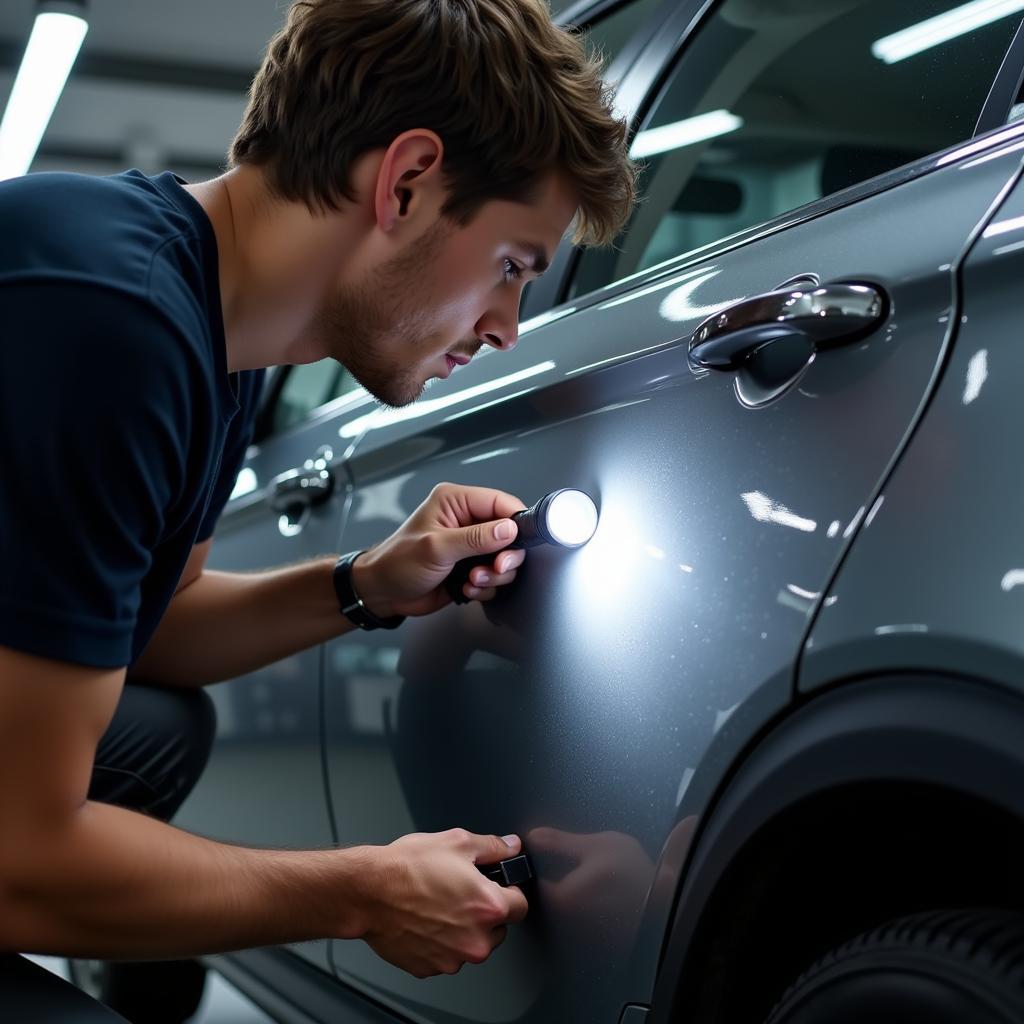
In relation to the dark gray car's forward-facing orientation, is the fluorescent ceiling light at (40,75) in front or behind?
in front

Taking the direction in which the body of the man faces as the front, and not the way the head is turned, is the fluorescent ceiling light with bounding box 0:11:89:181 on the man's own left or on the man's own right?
on the man's own left

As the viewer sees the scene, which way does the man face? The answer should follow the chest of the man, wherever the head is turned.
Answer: to the viewer's right

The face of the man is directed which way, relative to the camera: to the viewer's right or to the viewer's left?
to the viewer's right

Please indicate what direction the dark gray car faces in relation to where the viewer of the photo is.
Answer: facing away from the viewer and to the left of the viewer
